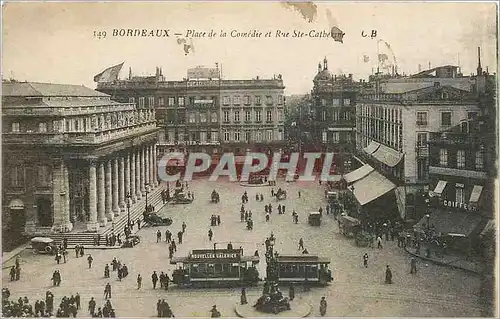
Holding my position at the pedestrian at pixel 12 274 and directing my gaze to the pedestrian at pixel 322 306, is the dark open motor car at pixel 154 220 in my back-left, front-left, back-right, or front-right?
front-left

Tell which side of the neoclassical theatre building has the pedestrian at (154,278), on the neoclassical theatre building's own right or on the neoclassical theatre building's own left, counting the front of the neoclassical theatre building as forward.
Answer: on the neoclassical theatre building's own right

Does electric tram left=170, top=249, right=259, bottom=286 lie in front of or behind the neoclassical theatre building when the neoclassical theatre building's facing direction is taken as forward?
in front

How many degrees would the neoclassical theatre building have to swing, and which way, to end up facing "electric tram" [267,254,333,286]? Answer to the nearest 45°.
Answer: approximately 45° to its right

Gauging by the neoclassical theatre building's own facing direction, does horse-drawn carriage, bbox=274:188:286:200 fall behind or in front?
in front

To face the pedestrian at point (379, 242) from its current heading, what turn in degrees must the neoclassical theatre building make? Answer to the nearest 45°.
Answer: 0° — it already faces them

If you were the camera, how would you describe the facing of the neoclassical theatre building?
facing to the right of the viewer
